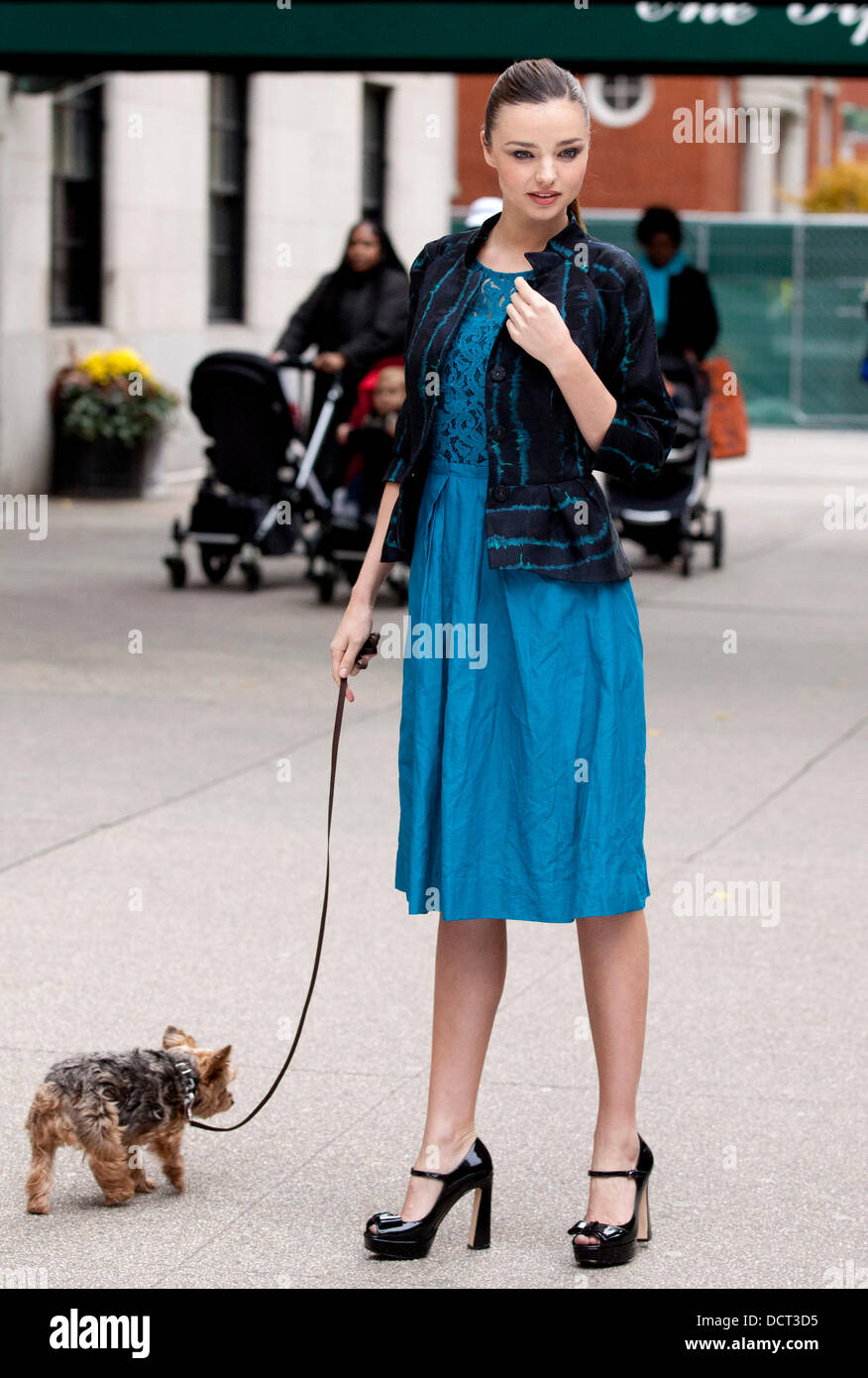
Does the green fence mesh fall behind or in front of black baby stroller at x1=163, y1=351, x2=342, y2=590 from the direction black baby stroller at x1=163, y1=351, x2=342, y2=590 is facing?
behind

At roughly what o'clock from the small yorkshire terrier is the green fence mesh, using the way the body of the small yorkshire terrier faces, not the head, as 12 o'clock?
The green fence mesh is roughly at 11 o'clock from the small yorkshire terrier.

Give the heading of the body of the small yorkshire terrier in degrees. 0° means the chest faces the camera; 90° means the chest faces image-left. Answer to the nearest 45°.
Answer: approximately 225°

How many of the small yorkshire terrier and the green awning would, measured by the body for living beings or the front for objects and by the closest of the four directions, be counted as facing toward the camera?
1

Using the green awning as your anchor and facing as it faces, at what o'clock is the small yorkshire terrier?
The small yorkshire terrier is roughly at 12 o'clock from the green awning.

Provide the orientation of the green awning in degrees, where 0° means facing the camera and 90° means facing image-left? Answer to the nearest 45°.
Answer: approximately 0°
